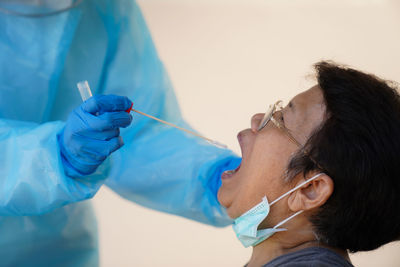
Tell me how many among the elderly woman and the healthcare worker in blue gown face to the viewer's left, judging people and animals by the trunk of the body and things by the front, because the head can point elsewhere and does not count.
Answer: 1

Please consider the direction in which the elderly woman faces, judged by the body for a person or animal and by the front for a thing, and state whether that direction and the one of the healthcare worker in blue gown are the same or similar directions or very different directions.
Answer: very different directions

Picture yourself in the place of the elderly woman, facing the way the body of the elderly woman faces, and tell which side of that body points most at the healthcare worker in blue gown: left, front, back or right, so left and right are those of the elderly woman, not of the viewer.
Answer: front

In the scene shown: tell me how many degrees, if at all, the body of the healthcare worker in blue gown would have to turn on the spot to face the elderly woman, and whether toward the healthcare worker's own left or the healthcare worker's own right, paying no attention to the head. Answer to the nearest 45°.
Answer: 0° — they already face them

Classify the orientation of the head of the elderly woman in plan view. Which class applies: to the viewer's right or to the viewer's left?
to the viewer's left

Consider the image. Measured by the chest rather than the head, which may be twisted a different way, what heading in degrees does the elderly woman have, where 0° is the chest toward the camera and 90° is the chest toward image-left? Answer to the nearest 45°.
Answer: approximately 90°

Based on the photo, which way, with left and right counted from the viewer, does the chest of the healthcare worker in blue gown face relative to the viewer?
facing the viewer and to the right of the viewer
